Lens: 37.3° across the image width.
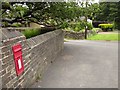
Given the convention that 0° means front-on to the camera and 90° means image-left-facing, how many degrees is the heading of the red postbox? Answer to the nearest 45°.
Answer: approximately 315°

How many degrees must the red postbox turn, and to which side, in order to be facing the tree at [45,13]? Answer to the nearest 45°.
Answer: approximately 135° to its left
